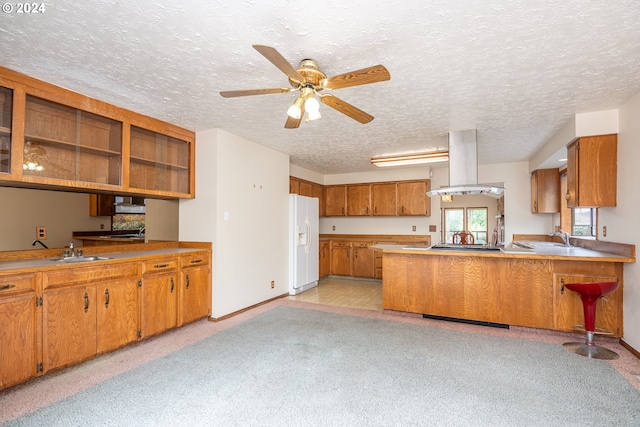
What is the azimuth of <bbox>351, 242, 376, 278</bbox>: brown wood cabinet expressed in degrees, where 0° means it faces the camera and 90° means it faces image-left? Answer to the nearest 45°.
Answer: approximately 0°

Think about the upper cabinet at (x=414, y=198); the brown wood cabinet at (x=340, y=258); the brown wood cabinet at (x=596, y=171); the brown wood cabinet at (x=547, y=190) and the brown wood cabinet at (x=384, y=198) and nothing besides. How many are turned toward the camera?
3

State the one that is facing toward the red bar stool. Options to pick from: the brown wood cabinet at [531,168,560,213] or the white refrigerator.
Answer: the white refrigerator

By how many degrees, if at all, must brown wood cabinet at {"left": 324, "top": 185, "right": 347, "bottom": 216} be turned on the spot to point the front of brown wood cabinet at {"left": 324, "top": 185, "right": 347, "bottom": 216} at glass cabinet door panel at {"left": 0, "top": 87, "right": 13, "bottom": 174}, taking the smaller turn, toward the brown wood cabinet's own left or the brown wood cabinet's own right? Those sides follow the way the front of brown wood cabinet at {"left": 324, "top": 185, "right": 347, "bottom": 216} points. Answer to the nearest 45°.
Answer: approximately 45° to the brown wood cabinet's own right

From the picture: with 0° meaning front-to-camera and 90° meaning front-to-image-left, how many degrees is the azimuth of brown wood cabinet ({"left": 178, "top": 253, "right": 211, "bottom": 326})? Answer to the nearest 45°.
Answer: approximately 315°

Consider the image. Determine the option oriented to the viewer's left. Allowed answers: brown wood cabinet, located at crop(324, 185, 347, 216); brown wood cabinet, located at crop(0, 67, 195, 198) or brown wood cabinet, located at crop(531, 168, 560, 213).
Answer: brown wood cabinet, located at crop(531, 168, 560, 213)

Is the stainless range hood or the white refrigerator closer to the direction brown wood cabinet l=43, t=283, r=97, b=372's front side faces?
the stainless range hood

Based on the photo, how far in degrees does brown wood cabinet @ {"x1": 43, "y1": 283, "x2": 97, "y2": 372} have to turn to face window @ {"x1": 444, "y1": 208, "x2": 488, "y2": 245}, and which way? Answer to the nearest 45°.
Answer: approximately 45° to its left

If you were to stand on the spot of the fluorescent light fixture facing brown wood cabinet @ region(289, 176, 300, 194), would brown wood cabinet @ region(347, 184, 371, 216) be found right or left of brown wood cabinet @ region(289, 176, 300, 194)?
right

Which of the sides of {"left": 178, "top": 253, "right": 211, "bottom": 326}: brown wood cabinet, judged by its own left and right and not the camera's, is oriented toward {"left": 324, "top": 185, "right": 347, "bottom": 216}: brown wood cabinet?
left

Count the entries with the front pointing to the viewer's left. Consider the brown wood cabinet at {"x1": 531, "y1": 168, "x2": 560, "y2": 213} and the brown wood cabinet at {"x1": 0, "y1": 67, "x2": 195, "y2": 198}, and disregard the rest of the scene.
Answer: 1

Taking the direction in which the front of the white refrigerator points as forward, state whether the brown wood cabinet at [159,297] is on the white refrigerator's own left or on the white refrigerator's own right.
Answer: on the white refrigerator's own right
